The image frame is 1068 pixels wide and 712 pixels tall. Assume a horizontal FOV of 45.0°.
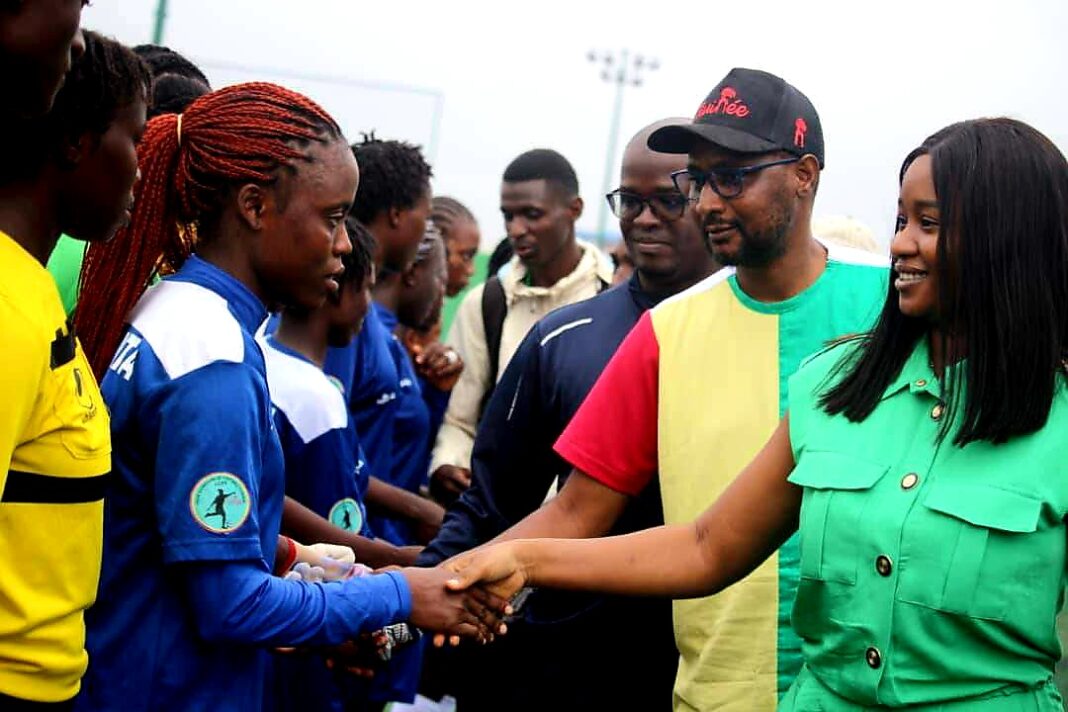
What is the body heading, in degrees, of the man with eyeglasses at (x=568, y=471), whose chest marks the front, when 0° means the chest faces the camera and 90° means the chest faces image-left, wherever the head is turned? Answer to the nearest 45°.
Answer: approximately 45°

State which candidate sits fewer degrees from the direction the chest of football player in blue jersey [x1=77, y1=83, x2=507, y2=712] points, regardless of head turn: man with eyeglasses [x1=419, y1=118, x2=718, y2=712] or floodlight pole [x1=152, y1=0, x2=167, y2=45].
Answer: the man with eyeglasses

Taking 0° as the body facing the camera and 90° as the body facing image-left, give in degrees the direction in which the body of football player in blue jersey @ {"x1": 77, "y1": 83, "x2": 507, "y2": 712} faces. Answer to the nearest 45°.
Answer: approximately 270°

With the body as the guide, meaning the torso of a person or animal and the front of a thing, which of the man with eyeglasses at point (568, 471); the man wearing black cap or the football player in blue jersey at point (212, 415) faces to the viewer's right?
the football player in blue jersey

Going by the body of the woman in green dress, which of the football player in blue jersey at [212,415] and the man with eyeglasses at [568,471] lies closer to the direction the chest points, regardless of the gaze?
the football player in blue jersey

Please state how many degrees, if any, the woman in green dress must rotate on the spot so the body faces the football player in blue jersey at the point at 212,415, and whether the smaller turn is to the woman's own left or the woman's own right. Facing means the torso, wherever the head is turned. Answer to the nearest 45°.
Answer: approximately 45° to the woman's own right

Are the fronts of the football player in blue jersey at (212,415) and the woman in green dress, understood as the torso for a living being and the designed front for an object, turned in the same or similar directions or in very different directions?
very different directions

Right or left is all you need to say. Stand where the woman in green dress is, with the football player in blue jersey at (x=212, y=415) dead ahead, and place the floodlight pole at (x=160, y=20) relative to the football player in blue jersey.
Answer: right

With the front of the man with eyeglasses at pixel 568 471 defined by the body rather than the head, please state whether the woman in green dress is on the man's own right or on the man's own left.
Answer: on the man's own left

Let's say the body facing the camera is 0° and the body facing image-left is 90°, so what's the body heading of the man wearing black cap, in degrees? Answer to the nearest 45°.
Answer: approximately 45°
